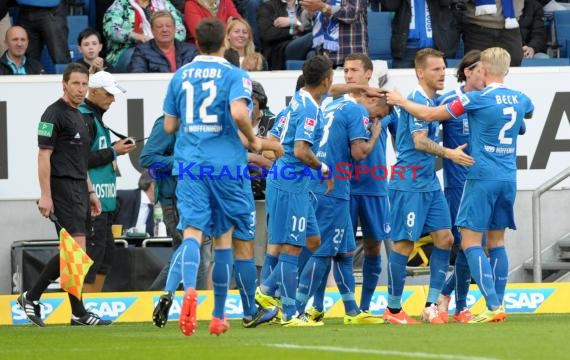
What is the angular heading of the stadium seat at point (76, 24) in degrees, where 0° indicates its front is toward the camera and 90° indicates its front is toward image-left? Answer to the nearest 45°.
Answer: approximately 0°

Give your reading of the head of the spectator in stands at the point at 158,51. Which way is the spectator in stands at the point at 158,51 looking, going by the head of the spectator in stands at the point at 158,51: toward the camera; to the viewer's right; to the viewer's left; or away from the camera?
toward the camera

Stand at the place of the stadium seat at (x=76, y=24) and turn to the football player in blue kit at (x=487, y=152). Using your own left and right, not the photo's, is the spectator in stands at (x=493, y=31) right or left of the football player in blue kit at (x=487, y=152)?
left

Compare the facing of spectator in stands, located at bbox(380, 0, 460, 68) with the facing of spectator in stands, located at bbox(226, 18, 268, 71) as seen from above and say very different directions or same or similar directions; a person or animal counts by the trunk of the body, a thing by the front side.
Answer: same or similar directions

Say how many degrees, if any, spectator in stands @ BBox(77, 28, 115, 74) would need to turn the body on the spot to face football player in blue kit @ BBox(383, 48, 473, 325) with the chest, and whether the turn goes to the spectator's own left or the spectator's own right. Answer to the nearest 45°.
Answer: approximately 45° to the spectator's own left

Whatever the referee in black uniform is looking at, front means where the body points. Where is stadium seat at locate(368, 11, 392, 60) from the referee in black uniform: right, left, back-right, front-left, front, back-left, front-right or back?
left

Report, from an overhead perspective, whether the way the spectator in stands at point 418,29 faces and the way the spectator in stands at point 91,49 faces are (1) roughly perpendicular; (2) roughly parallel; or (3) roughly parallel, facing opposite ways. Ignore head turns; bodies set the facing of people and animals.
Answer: roughly parallel

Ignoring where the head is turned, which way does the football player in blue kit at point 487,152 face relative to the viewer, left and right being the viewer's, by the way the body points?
facing away from the viewer and to the left of the viewer

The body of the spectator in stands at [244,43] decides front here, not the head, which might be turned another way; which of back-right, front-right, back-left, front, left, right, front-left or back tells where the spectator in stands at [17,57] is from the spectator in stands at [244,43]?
right

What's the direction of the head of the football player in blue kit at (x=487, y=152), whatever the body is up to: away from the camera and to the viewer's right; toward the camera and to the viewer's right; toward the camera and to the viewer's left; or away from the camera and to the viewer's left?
away from the camera and to the viewer's left

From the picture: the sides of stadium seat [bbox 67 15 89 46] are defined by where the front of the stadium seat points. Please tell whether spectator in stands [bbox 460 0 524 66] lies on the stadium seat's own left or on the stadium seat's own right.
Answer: on the stadium seat's own left

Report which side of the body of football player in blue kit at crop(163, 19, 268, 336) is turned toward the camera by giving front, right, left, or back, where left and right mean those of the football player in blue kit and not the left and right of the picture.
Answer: back

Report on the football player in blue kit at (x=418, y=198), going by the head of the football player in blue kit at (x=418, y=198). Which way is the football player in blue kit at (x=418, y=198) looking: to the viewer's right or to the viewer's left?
to the viewer's right

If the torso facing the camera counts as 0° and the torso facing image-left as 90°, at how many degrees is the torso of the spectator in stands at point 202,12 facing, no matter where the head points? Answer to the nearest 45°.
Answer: approximately 0°

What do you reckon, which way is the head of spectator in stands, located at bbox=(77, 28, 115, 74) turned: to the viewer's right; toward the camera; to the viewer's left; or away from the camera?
toward the camera

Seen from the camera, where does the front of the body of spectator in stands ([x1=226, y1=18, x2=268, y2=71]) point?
toward the camera

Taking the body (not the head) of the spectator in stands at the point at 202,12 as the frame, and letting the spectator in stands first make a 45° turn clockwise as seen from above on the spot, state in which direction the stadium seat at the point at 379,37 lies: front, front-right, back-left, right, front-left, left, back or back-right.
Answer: back-left

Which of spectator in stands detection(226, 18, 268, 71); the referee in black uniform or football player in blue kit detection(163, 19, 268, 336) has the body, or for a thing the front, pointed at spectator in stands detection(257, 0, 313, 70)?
the football player in blue kit

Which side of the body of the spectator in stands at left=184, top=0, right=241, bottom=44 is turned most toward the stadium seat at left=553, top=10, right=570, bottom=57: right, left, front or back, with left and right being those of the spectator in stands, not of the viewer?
left
